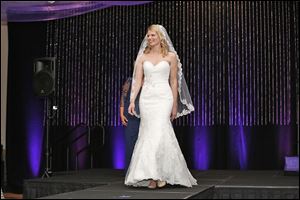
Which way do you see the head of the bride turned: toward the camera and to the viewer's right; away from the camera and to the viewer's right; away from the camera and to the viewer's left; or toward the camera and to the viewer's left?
toward the camera and to the viewer's left

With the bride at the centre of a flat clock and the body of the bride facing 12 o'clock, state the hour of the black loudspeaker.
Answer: The black loudspeaker is roughly at 5 o'clock from the bride.

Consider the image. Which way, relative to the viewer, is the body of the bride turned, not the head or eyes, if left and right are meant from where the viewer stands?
facing the viewer
